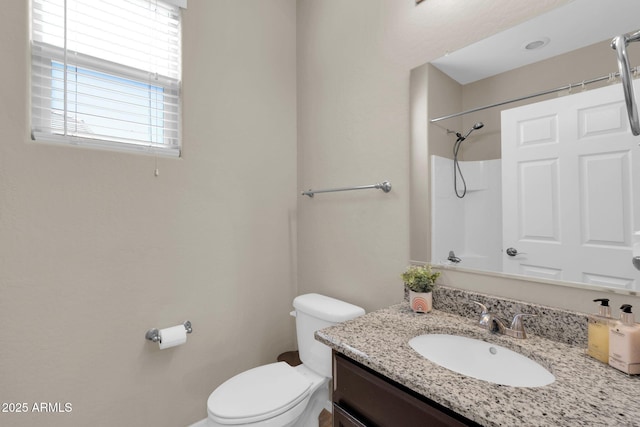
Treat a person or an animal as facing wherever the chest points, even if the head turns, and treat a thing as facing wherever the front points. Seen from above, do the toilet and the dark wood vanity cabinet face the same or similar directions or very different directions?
same or similar directions

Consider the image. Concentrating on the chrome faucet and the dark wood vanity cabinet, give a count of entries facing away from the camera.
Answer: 0

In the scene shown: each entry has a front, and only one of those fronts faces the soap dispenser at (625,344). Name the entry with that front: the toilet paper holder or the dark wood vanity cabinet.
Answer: the toilet paper holder

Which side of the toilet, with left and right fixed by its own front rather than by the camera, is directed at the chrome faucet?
left

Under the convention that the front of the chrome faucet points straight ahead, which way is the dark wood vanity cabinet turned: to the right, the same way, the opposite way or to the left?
the same way

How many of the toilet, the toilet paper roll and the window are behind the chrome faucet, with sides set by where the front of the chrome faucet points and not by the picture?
0

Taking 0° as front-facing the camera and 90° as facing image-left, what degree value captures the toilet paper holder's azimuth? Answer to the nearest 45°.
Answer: approximately 315°

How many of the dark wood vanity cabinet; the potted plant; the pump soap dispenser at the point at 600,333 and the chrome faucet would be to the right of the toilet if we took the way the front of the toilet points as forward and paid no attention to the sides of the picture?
0

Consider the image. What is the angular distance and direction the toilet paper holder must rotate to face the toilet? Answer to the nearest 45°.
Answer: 0° — it already faces it

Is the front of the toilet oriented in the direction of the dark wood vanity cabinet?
no

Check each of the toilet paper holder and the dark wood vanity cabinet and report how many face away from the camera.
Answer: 0

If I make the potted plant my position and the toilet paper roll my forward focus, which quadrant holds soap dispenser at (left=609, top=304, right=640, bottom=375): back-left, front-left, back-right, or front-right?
back-left

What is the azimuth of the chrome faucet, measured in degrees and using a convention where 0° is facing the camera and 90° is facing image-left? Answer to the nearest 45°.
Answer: approximately 45°

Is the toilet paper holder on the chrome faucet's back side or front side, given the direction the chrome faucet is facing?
on the front side
